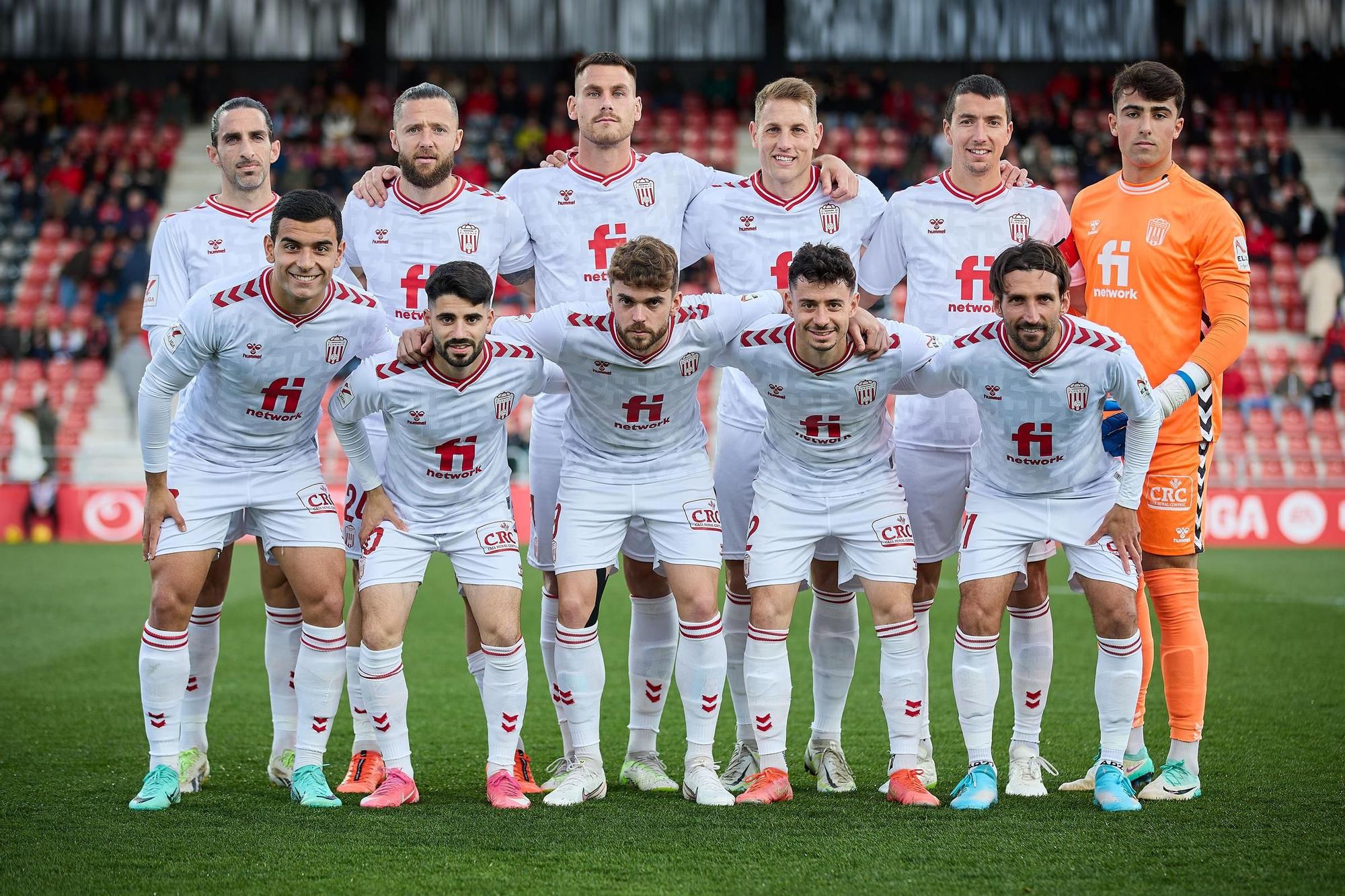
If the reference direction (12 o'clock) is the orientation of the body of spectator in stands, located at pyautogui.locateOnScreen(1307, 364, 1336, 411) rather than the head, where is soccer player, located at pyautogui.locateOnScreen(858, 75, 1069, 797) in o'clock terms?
The soccer player is roughly at 12 o'clock from the spectator in stands.

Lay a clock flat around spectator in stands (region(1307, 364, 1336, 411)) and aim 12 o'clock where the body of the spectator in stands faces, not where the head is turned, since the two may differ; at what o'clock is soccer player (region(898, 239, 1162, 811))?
The soccer player is roughly at 12 o'clock from the spectator in stands.

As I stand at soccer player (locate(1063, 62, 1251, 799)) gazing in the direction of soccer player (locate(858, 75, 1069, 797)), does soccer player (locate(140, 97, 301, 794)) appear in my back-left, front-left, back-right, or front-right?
front-left

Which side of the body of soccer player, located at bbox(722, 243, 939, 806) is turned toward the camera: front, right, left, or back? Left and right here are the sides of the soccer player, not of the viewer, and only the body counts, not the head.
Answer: front

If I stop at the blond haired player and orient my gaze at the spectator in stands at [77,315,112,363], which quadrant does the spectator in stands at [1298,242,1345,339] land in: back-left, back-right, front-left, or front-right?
front-right

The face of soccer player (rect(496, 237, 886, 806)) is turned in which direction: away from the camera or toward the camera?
toward the camera

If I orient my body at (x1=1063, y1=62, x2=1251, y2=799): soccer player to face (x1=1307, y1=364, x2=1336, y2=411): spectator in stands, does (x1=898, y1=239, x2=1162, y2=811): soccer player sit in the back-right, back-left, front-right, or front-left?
back-left

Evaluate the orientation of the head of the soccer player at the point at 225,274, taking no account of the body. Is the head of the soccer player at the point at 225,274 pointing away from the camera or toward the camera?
toward the camera

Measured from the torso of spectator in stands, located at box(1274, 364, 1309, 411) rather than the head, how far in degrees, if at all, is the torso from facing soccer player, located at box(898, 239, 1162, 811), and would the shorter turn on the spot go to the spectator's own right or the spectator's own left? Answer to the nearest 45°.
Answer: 0° — they already face them

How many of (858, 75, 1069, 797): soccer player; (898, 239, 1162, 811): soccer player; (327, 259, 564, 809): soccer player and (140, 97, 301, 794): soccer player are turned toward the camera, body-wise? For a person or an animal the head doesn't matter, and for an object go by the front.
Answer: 4

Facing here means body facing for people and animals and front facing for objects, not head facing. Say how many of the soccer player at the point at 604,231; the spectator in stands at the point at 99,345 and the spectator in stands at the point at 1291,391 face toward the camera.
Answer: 3

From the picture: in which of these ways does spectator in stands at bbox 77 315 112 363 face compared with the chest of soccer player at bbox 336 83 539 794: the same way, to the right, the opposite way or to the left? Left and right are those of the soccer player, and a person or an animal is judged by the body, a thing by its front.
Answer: the same way

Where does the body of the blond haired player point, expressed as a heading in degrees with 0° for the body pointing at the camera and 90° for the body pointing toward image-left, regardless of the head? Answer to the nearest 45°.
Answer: approximately 0°

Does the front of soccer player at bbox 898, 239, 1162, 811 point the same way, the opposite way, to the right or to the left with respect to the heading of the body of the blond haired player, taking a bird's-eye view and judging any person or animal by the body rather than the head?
the same way

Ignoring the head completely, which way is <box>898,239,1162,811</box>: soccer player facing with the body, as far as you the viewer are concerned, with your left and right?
facing the viewer

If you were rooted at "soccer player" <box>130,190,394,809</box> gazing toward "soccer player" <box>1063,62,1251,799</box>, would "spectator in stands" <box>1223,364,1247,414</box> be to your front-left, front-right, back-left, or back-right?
front-left
